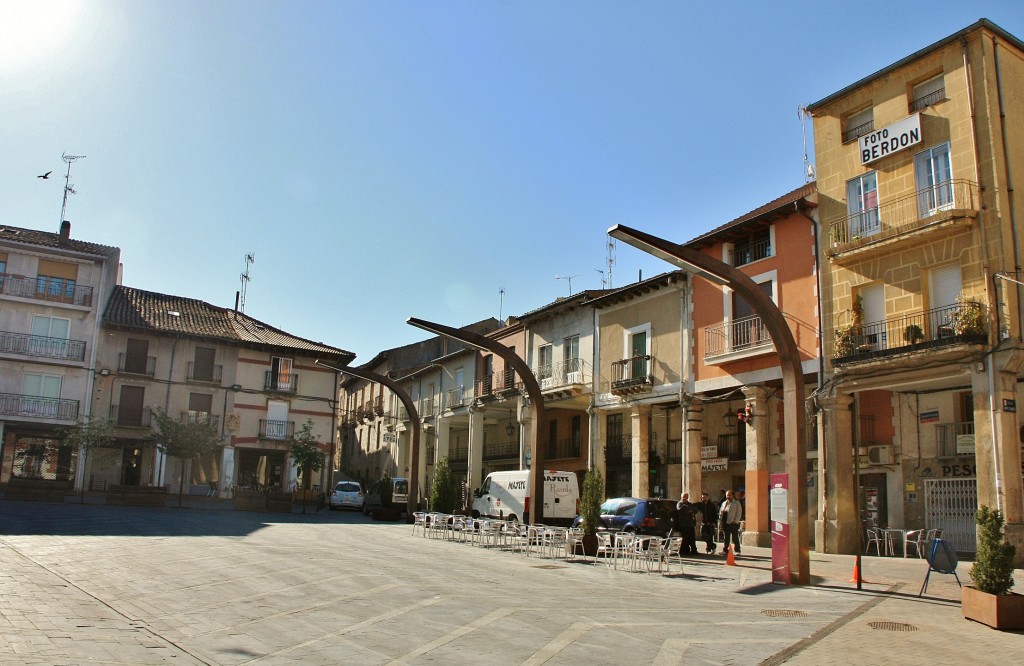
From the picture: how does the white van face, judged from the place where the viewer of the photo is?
facing away from the viewer and to the left of the viewer

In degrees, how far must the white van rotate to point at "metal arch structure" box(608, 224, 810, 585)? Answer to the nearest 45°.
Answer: approximately 135° to its left

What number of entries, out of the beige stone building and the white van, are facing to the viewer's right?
0

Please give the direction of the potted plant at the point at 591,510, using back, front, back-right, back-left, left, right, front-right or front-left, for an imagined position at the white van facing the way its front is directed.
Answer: back-left

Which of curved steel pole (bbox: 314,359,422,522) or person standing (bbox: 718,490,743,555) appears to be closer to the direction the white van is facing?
the curved steel pole

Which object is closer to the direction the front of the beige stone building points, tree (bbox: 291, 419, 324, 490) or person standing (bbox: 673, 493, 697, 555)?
the person standing

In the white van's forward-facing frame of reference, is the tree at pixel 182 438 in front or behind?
in front

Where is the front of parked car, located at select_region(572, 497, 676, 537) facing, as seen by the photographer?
facing away from the viewer and to the left of the viewer

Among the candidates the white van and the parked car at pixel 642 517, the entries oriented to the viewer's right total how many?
0

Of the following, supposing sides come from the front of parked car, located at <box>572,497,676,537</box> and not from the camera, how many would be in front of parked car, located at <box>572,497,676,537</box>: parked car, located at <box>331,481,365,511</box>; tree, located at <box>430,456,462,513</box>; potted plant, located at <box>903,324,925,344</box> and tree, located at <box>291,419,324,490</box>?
3

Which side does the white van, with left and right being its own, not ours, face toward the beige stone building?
back

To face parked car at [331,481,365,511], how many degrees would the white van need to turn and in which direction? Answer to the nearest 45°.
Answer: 0° — it already faces it

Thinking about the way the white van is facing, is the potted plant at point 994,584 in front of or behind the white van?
behind
